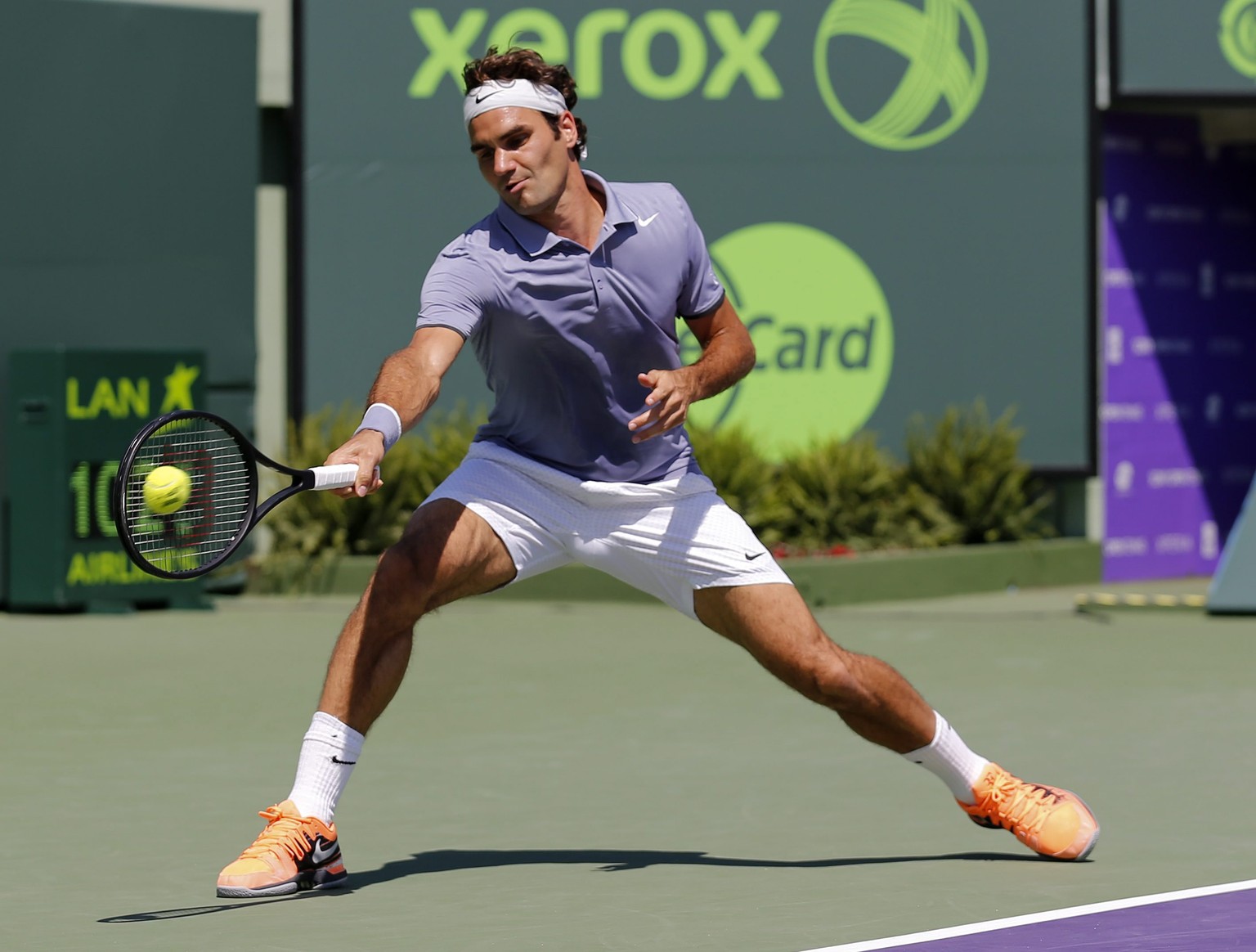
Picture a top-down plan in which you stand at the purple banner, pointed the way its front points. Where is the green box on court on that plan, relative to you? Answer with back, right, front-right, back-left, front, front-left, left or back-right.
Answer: front-right

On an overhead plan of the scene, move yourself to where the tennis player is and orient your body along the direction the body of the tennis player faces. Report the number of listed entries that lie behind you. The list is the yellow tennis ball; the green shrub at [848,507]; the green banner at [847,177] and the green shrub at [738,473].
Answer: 3

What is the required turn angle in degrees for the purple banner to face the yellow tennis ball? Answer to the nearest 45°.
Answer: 0° — it already faces it

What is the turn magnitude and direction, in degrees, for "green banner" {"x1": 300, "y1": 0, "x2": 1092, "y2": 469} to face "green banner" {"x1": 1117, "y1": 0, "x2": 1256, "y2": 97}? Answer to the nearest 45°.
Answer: approximately 90° to its left

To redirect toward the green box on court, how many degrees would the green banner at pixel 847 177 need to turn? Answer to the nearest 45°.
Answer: approximately 45° to its right
